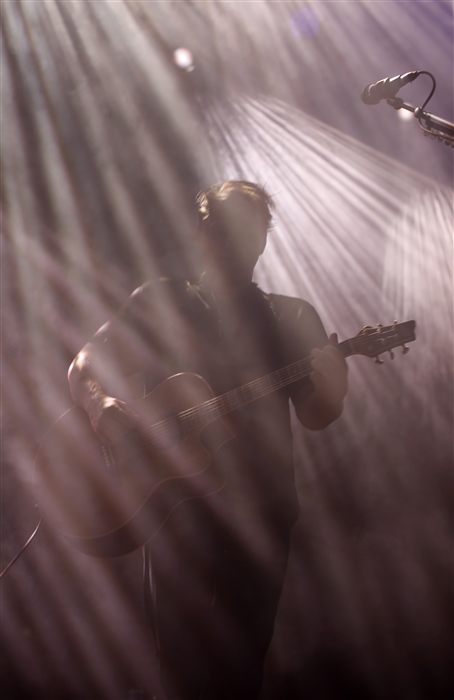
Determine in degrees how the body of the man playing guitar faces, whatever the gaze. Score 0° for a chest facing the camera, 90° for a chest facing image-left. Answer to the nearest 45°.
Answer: approximately 0°

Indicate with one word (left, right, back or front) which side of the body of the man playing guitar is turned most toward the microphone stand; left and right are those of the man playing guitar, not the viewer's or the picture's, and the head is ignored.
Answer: left
